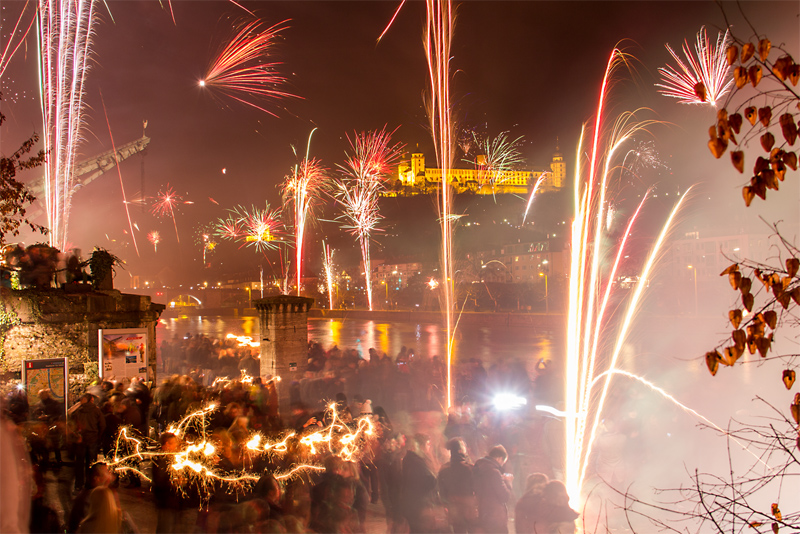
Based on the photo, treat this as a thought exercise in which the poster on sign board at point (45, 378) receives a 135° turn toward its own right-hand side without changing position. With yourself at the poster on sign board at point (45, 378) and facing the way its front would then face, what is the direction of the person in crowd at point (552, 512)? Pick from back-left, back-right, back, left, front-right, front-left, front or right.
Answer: back

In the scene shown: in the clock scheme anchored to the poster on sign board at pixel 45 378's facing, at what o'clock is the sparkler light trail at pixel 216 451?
The sparkler light trail is roughly at 11 o'clock from the poster on sign board.

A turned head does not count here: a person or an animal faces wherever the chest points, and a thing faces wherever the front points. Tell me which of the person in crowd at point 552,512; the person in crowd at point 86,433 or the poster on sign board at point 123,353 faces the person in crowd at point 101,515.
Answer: the poster on sign board

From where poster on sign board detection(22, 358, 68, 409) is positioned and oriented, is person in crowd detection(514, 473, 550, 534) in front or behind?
in front

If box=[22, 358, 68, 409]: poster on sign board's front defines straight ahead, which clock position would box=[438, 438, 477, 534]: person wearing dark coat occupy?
The person wearing dark coat is roughly at 11 o'clock from the poster on sign board.

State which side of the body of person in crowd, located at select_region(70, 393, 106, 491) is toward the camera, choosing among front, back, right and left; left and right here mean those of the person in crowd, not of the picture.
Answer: back

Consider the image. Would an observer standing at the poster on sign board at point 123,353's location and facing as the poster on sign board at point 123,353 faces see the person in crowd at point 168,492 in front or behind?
in front

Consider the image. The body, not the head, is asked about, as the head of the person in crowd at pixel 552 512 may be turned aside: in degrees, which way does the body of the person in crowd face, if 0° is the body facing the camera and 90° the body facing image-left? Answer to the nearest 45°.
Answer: approximately 180°

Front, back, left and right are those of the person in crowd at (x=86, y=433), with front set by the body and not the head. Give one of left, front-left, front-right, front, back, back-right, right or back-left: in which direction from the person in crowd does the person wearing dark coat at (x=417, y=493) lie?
back-right
